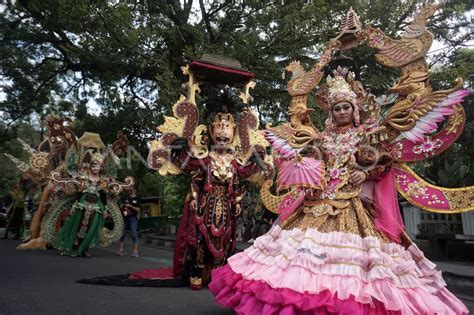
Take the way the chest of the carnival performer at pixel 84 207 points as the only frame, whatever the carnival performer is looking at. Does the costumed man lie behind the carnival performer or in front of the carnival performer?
in front

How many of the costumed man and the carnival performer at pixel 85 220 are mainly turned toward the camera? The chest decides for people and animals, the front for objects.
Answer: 2

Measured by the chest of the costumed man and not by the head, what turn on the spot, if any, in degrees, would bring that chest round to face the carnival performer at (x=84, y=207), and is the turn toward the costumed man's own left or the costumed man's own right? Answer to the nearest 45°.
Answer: approximately 135° to the costumed man's own right

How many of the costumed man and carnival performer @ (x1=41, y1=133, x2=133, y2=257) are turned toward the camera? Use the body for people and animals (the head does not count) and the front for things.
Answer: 2

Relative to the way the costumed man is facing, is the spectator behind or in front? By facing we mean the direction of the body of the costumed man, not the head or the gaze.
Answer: behind

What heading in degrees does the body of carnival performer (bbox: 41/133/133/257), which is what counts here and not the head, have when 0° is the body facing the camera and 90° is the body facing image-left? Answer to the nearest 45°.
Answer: approximately 0°

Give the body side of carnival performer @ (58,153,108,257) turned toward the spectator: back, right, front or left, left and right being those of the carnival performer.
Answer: left

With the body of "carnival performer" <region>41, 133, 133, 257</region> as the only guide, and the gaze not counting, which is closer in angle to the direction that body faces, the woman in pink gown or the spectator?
the woman in pink gown

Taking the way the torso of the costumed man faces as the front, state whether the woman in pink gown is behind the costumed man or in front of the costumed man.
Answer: in front
